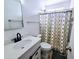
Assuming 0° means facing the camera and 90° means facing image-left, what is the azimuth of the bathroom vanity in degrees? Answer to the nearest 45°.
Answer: approximately 315°

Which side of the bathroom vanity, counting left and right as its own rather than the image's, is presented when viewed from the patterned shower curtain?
left
